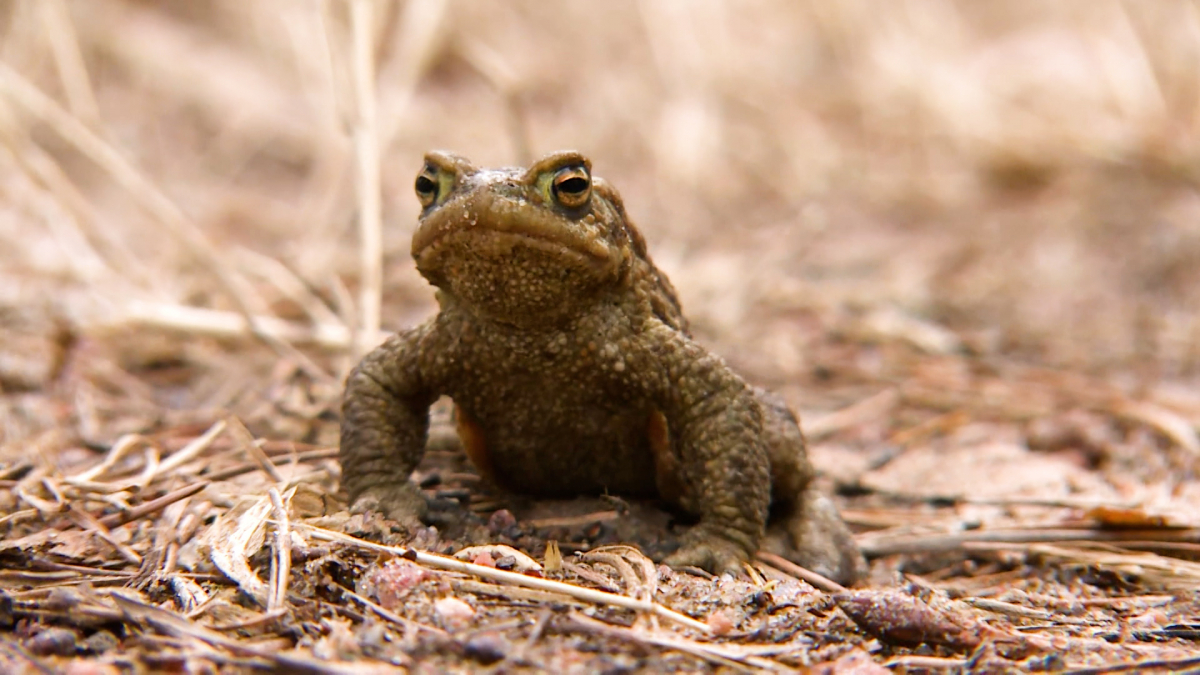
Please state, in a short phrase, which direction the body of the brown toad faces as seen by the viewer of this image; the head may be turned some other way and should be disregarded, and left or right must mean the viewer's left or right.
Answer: facing the viewer and to the left of the viewer

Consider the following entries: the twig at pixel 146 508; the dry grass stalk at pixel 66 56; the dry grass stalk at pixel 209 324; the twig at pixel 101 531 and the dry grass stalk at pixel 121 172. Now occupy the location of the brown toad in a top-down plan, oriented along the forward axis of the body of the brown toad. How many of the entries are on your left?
0

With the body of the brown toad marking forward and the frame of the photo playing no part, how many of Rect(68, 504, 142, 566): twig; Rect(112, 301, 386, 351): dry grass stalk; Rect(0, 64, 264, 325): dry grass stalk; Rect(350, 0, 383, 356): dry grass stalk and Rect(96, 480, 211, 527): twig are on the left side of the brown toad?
0

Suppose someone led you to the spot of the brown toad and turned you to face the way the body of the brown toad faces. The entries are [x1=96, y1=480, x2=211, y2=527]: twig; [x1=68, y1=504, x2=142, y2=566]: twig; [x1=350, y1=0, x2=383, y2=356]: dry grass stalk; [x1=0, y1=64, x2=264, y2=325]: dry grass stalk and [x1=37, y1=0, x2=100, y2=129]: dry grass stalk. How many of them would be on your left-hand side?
0

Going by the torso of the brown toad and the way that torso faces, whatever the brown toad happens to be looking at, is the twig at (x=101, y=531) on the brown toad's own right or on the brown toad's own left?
on the brown toad's own right

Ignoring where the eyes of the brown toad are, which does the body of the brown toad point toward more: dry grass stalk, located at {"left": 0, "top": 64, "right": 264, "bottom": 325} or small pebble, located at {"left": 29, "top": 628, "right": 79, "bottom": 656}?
the small pebble

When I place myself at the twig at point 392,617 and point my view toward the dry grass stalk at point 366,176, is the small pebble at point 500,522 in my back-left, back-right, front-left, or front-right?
front-right

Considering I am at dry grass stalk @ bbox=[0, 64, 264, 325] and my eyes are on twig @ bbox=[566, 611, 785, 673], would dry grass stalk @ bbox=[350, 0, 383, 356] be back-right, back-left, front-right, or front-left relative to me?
front-left

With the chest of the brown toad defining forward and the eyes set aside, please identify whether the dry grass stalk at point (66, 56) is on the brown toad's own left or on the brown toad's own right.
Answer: on the brown toad's own right

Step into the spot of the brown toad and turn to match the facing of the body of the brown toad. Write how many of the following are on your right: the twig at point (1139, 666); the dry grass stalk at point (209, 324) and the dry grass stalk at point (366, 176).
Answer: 2

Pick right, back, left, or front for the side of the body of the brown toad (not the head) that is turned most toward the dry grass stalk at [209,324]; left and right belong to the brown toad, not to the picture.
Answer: right

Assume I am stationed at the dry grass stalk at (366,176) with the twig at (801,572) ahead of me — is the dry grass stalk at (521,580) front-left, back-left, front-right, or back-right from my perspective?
front-right
